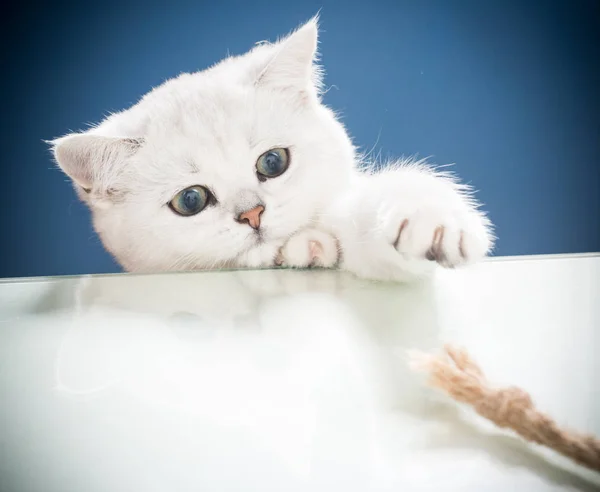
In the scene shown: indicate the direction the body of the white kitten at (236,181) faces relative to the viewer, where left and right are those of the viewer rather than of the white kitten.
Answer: facing the viewer
